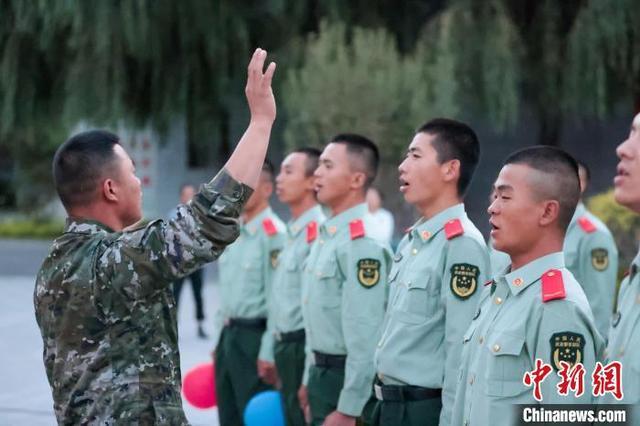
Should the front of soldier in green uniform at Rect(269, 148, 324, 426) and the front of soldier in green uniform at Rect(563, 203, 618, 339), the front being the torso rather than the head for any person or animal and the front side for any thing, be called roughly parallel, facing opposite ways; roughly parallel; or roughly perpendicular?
roughly parallel

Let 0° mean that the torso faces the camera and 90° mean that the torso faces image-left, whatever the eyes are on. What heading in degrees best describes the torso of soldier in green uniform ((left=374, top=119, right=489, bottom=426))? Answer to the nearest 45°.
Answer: approximately 45°

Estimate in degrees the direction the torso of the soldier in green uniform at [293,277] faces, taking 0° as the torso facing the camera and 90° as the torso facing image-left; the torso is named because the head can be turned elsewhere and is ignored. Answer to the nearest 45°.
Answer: approximately 45°

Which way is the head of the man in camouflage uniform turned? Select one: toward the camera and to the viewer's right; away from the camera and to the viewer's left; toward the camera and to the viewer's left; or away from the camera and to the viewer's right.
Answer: away from the camera and to the viewer's right

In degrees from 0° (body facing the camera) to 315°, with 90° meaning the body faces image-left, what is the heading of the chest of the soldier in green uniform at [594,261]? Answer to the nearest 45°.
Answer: approximately 45°

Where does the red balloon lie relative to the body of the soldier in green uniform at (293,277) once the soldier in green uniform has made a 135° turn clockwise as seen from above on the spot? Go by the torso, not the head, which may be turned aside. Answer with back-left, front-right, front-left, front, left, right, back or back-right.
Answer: front-left

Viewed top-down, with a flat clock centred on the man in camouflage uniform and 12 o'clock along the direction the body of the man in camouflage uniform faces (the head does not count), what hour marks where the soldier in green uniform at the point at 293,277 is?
The soldier in green uniform is roughly at 11 o'clock from the man in camouflage uniform.

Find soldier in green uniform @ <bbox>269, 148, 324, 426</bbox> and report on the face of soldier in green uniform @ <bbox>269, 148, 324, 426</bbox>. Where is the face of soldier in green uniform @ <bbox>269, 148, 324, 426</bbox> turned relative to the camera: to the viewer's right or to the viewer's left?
to the viewer's left

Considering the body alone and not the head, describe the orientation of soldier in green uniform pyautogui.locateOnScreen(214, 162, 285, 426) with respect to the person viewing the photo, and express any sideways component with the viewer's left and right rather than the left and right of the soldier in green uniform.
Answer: facing the viewer and to the left of the viewer

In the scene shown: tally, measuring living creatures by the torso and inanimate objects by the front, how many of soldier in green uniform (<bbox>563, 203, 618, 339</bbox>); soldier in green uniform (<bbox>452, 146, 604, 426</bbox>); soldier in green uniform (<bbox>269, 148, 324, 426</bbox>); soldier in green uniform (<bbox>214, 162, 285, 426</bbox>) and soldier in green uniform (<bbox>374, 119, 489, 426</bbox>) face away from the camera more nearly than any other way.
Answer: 0

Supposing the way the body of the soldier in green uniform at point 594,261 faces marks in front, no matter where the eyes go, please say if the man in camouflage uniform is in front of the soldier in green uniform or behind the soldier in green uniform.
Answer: in front

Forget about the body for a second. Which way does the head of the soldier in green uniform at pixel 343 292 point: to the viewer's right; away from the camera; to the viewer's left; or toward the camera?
to the viewer's left

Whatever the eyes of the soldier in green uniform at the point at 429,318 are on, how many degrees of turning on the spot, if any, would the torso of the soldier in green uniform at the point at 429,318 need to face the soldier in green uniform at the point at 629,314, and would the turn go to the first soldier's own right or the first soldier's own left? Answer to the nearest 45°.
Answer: approximately 90° to the first soldier's own left

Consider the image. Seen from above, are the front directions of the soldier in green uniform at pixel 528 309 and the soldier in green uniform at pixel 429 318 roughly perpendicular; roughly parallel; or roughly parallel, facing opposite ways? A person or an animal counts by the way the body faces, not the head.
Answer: roughly parallel

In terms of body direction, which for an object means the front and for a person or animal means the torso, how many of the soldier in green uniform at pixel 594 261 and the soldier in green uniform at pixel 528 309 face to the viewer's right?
0

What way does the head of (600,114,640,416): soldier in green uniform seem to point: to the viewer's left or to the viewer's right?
to the viewer's left
